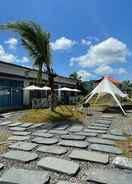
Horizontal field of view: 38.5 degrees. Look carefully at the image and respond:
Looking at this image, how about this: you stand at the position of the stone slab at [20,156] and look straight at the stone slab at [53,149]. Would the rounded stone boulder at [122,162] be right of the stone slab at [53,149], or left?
right

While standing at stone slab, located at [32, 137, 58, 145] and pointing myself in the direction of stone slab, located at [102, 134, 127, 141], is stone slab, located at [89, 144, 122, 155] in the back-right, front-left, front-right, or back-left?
front-right

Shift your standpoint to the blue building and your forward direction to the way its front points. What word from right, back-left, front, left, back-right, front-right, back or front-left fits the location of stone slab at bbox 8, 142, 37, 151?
front-right

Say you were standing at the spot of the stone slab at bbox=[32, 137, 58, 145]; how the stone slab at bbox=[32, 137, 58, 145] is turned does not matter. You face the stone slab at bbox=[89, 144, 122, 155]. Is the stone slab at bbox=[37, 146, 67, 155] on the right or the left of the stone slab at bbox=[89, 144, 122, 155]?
right

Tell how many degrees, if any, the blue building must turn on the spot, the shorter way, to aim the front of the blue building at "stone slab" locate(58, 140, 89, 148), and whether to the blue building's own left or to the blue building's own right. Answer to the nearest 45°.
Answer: approximately 45° to the blue building's own right

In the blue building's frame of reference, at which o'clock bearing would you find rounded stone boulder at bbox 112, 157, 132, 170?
The rounded stone boulder is roughly at 1 o'clock from the blue building.

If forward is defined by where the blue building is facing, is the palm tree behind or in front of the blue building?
in front

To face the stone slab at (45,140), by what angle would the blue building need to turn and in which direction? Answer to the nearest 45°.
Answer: approximately 45° to its right

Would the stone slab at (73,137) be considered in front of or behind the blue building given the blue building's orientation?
in front

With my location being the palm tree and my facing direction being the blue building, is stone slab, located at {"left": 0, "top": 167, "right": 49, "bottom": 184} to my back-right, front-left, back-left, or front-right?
back-left

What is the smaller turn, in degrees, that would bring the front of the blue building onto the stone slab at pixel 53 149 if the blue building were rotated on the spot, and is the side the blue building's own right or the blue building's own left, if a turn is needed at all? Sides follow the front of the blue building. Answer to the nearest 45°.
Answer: approximately 45° to the blue building's own right

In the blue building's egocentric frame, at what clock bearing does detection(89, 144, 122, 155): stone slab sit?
The stone slab is roughly at 1 o'clock from the blue building.
